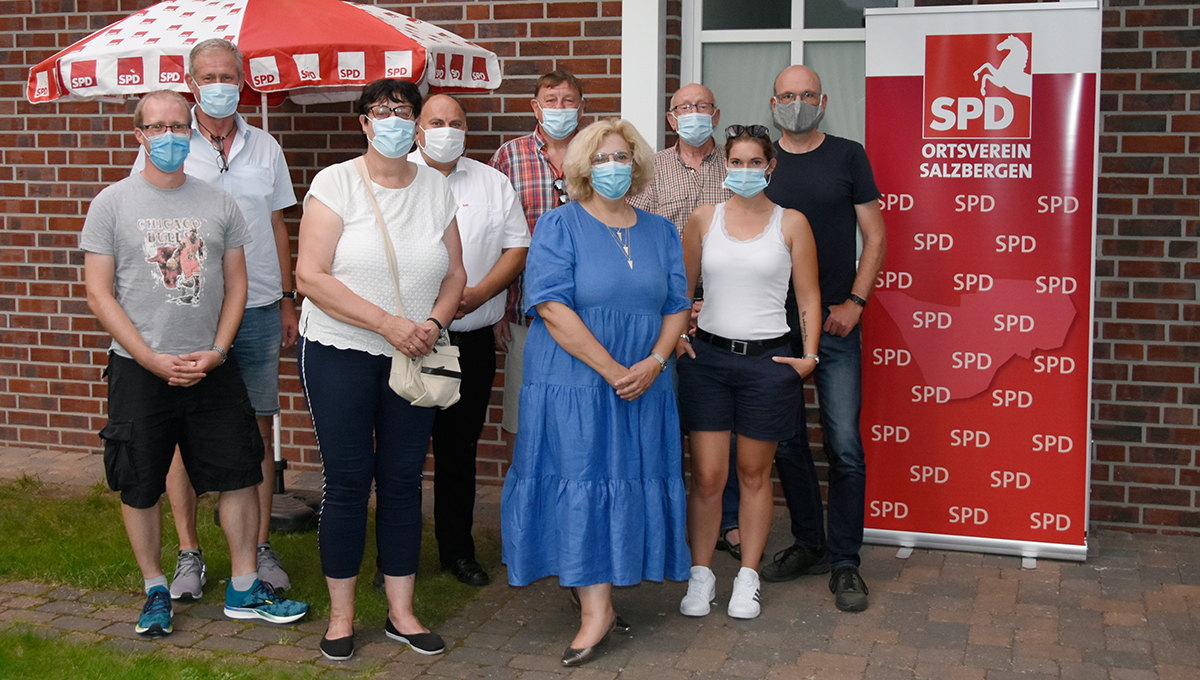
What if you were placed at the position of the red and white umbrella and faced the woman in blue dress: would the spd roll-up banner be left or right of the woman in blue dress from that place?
left

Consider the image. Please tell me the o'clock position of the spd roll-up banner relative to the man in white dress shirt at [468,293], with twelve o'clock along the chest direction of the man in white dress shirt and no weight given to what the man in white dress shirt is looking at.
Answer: The spd roll-up banner is roughly at 9 o'clock from the man in white dress shirt.

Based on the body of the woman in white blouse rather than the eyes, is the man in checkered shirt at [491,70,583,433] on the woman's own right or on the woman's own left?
on the woman's own left

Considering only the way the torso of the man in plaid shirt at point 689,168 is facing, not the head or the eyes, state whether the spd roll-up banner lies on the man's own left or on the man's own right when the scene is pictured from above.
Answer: on the man's own left

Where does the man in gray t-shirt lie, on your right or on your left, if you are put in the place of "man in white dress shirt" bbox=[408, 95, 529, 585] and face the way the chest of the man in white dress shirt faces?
on your right

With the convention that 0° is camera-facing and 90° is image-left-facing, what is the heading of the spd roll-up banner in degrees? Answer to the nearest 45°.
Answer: approximately 0°

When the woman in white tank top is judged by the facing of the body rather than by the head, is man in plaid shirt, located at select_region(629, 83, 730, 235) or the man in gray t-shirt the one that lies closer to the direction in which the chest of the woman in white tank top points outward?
the man in gray t-shirt

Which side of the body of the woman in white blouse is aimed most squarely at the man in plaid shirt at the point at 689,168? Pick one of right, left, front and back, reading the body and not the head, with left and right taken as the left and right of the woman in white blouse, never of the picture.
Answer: left
